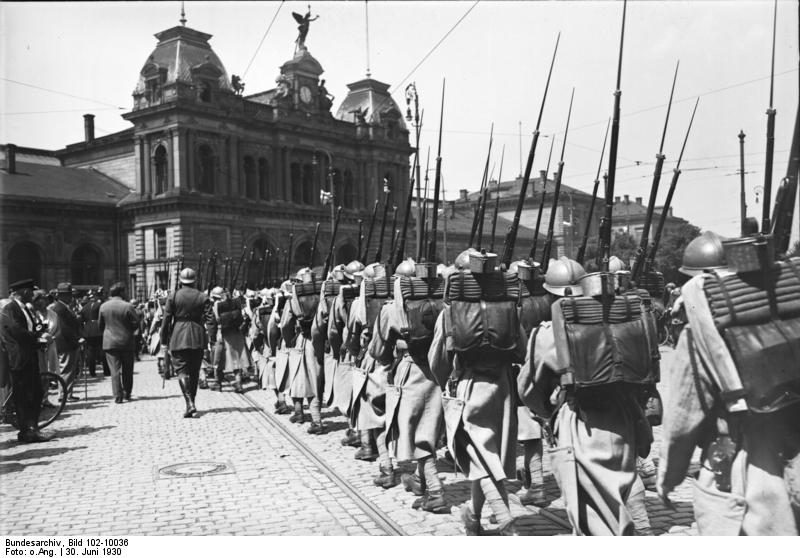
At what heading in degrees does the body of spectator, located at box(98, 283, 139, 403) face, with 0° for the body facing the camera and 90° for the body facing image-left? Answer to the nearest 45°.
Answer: approximately 180°

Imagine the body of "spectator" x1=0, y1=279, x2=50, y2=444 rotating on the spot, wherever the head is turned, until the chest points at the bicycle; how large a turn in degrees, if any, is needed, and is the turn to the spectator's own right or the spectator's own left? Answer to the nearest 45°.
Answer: approximately 90° to the spectator's own left

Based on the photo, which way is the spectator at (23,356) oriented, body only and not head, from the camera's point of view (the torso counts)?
to the viewer's right

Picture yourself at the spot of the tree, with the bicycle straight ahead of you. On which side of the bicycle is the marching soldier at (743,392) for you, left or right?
left

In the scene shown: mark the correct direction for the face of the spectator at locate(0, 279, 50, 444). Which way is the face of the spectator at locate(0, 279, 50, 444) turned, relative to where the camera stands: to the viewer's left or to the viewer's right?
to the viewer's right

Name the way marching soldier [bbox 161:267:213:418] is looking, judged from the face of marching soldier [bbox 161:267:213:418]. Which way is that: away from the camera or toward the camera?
away from the camera

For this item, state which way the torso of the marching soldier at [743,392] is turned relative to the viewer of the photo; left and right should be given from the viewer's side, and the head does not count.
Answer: facing away from the viewer and to the left of the viewer

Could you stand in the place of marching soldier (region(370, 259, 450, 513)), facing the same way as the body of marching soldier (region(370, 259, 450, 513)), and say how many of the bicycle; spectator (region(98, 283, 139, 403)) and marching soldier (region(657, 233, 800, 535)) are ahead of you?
2

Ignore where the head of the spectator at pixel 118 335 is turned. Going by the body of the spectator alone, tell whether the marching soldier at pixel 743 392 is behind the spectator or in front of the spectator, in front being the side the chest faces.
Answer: behind

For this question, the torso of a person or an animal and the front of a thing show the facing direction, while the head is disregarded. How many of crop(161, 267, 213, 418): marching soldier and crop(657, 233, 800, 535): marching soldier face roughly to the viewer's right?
0

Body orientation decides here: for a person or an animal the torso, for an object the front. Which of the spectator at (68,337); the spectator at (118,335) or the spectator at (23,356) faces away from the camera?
the spectator at (118,335)

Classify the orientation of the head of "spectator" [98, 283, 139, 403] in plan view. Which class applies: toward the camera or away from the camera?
away from the camera

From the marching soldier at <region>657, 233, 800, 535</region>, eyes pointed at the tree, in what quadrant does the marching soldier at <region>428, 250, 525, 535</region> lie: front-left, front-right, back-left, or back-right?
front-left

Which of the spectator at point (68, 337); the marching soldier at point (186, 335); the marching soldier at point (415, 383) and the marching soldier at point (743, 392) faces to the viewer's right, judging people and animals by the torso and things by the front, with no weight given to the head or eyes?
the spectator

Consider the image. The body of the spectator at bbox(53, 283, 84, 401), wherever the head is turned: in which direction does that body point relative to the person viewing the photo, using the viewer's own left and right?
facing to the right of the viewer

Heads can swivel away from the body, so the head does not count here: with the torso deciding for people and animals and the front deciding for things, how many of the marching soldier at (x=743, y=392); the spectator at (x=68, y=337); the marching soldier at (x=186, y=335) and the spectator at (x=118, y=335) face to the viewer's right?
1
